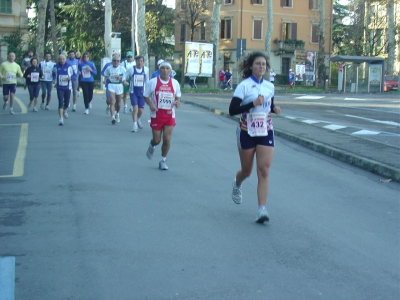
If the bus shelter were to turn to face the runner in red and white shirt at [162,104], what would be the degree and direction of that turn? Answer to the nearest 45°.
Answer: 0° — it already faces them

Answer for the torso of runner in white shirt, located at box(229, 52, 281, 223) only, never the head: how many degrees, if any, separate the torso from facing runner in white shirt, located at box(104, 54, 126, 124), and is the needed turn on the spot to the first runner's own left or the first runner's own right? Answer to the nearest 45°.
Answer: approximately 135° to the first runner's own right

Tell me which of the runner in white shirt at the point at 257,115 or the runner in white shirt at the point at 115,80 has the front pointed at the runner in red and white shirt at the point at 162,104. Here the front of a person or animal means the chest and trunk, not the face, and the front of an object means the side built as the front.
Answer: the runner in white shirt at the point at 115,80

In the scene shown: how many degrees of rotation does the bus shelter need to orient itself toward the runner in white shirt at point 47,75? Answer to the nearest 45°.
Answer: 0° — it already faces them

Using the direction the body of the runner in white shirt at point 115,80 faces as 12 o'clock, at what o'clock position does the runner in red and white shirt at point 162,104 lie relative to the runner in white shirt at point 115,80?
the runner in red and white shirt at point 162,104 is roughly at 12 o'clock from the runner in white shirt at point 115,80.

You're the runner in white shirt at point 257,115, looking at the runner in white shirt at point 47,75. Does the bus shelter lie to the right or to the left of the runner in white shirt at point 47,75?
right

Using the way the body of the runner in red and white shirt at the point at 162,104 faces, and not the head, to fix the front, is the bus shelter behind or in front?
behind

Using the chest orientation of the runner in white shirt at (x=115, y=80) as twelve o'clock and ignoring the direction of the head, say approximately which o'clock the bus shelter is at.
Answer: The bus shelter is roughly at 7 o'clock from the runner in white shirt.

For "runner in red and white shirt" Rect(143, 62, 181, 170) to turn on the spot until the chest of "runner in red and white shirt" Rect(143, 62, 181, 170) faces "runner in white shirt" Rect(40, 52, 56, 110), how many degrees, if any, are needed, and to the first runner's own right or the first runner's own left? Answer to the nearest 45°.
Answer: approximately 180°

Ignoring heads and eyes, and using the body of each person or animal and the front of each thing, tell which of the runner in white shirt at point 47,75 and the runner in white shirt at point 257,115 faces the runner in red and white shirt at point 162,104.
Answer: the runner in white shirt at point 47,75
